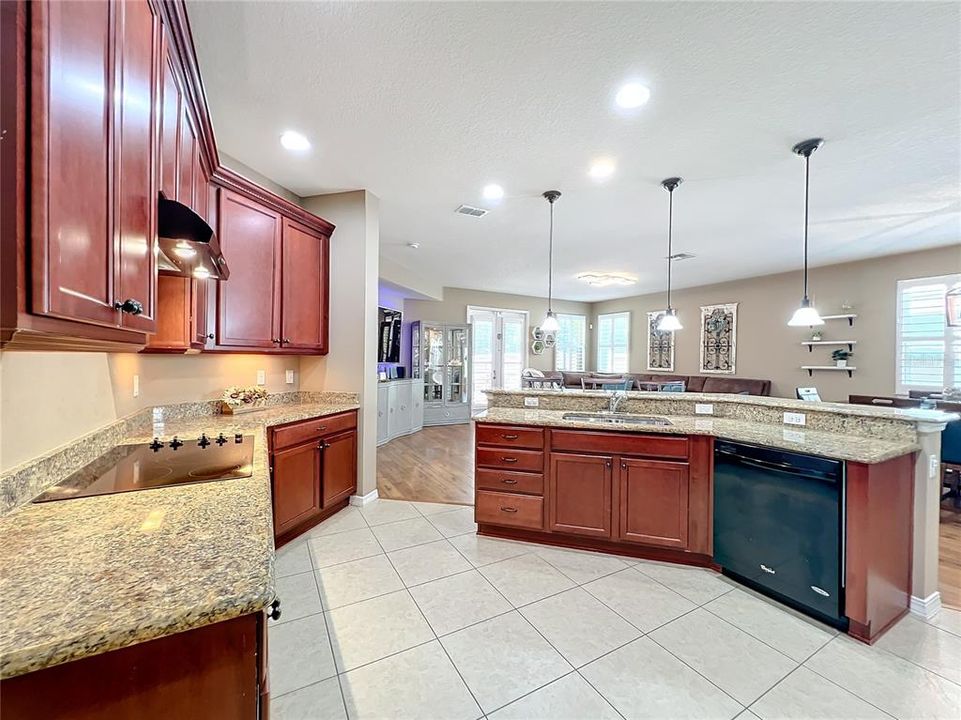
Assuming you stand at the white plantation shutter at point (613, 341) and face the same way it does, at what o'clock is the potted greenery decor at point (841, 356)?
The potted greenery decor is roughly at 9 o'clock from the white plantation shutter.

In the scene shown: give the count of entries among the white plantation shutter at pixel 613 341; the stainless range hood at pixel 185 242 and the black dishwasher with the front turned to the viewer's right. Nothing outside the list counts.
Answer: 1

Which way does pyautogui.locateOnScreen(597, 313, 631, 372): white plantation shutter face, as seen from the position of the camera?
facing the viewer and to the left of the viewer

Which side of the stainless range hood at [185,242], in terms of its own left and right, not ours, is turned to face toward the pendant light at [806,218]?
front

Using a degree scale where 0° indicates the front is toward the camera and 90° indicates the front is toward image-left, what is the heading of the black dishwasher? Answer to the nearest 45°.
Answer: approximately 45°

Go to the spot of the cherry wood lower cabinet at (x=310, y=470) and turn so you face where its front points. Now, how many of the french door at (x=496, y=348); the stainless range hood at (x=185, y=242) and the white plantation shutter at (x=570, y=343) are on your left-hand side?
2

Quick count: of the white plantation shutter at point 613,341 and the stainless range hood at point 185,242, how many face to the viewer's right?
1

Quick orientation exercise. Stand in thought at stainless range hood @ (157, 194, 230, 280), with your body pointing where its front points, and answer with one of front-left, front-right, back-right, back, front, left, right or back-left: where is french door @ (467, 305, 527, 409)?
front-left

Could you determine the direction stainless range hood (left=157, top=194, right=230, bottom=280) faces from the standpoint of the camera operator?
facing to the right of the viewer

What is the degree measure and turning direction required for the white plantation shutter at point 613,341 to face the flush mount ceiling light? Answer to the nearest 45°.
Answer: approximately 45° to its left

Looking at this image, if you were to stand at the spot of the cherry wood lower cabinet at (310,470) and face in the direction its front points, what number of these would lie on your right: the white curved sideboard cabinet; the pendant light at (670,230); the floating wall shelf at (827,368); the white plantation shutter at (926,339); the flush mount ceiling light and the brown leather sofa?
0

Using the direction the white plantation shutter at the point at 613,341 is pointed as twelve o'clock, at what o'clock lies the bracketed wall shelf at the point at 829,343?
The bracketed wall shelf is roughly at 9 o'clock from the white plantation shutter.

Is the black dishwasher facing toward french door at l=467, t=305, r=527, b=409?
no

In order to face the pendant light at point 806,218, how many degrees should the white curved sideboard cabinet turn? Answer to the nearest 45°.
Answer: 0° — it already faces it

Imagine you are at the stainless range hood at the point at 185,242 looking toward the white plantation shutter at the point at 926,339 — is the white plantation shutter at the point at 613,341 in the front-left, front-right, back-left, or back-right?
front-left
